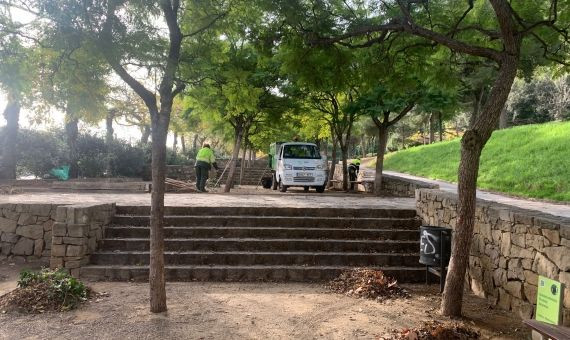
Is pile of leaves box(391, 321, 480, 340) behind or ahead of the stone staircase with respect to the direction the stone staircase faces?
ahead

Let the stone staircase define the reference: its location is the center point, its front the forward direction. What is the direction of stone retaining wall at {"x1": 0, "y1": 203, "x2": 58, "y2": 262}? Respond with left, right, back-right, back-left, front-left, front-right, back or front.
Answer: right

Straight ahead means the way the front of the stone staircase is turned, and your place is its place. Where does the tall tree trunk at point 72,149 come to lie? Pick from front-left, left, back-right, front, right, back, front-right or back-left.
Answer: back-right

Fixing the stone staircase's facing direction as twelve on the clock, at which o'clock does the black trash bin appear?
The black trash bin is roughly at 10 o'clock from the stone staircase.

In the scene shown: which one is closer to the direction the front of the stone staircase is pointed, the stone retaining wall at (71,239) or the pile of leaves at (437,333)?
the pile of leaves

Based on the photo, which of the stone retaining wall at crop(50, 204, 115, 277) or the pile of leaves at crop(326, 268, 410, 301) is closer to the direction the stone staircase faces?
the pile of leaves

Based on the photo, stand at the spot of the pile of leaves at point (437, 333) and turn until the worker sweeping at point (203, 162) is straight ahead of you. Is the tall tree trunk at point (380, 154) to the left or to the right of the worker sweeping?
right

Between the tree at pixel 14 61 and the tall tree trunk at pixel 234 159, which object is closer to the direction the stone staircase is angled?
the tree

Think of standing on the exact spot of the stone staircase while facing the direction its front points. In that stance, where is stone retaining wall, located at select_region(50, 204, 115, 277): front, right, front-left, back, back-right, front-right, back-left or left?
right

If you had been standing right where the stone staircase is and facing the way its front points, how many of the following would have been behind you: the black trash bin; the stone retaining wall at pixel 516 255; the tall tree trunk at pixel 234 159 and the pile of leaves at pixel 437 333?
1

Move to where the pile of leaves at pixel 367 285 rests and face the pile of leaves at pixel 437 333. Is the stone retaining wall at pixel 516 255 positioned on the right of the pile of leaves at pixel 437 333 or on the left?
left

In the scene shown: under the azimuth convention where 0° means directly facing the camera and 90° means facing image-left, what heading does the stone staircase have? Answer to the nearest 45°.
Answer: approximately 0°

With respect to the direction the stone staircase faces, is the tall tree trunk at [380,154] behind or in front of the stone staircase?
behind

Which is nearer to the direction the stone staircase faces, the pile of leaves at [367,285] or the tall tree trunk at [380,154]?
the pile of leaves

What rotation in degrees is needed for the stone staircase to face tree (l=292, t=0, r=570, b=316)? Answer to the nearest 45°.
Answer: approximately 45° to its left
